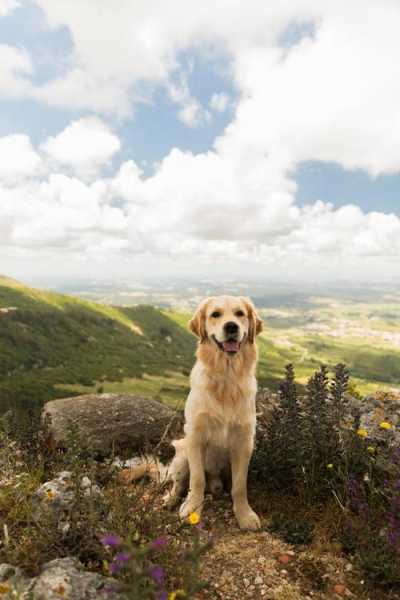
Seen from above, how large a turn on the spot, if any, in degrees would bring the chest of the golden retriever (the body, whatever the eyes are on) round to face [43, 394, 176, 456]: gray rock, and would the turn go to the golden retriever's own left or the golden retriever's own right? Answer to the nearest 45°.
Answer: approximately 135° to the golden retriever's own right

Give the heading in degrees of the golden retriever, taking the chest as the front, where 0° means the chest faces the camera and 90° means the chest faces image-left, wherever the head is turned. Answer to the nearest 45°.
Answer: approximately 0°

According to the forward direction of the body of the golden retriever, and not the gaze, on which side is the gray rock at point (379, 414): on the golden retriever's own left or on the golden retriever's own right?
on the golden retriever's own left
